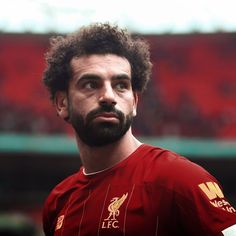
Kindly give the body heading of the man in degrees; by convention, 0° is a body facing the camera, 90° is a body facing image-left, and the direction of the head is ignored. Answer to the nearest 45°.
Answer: approximately 45°
